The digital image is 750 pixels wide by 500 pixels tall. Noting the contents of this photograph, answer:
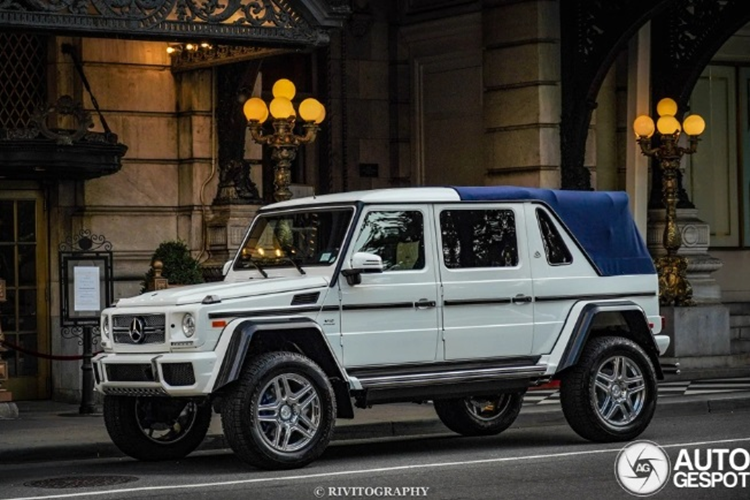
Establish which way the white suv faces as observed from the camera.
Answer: facing the viewer and to the left of the viewer

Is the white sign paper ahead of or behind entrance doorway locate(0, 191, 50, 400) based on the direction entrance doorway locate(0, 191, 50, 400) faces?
ahead

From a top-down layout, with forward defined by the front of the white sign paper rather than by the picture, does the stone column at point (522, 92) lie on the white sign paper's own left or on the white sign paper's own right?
on the white sign paper's own left

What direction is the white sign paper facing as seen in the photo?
toward the camera

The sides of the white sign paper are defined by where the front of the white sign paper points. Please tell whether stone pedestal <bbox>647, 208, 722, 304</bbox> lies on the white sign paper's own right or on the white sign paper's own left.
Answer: on the white sign paper's own left

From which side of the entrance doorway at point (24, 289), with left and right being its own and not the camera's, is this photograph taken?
front

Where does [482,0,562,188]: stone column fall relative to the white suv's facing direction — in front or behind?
behind

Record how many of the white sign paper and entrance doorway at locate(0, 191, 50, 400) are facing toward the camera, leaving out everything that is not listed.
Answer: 2

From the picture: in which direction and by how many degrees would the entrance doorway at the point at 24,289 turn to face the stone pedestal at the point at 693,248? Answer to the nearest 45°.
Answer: approximately 90° to its left

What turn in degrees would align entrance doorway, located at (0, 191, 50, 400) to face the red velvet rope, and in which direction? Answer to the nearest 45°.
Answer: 0° — it already faces it

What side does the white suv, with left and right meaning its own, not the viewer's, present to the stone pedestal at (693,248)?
back

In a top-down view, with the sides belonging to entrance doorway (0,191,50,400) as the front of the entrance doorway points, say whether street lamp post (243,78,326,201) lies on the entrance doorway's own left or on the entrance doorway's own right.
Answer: on the entrance doorway's own left

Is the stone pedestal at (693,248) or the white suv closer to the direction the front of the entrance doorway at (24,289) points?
the white suv
